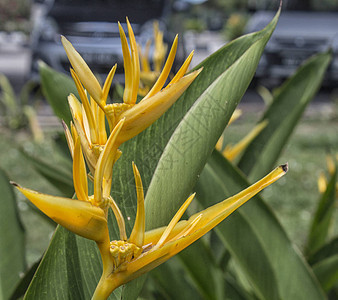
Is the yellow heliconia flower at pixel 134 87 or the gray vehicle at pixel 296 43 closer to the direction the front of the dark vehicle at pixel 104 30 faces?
the yellow heliconia flower

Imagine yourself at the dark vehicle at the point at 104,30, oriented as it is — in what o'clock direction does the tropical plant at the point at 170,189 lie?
The tropical plant is roughly at 12 o'clock from the dark vehicle.

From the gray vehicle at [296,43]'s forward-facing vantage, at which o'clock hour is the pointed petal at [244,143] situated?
The pointed petal is roughly at 12 o'clock from the gray vehicle.

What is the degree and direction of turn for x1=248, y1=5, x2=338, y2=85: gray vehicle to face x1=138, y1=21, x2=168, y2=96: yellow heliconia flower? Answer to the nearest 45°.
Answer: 0° — it already faces it

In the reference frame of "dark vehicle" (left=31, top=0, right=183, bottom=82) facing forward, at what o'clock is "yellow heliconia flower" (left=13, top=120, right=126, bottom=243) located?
The yellow heliconia flower is roughly at 12 o'clock from the dark vehicle.

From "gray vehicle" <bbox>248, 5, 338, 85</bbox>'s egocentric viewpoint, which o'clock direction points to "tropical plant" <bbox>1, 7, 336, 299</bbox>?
The tropical plant is roughly at 12 o'clock from the gray vehicle.

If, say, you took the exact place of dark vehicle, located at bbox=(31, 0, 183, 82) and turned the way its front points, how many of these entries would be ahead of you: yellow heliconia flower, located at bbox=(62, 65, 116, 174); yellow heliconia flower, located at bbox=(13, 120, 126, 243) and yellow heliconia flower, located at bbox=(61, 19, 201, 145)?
3

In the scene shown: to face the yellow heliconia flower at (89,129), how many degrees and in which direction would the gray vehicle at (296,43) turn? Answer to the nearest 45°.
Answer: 0° — it already faces it

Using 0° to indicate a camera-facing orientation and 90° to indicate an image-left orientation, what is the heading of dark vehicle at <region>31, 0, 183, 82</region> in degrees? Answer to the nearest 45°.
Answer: approximately 0°
